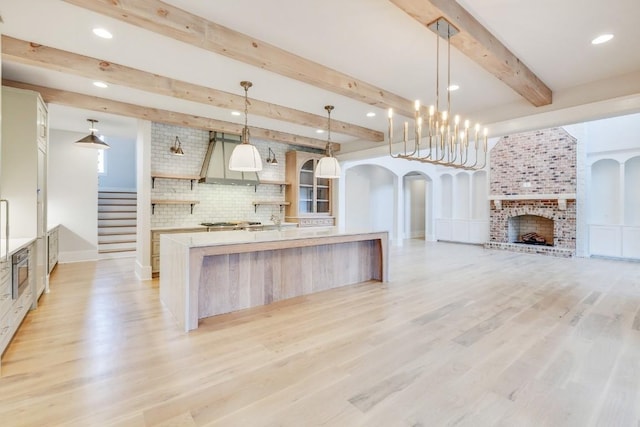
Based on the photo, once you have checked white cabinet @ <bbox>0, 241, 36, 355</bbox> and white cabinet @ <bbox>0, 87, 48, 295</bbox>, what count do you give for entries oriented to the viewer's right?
2

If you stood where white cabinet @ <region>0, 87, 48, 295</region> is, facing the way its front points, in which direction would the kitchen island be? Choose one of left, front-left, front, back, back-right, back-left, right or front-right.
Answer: front-right

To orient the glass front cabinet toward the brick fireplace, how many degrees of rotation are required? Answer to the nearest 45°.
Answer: approximately 45° to its left

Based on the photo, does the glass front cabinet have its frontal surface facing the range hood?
no

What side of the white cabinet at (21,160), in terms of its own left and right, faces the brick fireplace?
front

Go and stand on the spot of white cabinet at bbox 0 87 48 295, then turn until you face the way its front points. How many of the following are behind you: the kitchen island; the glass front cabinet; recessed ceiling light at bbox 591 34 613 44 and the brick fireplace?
0

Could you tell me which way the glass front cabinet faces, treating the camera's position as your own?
facing the viewer and to the right of the viewer

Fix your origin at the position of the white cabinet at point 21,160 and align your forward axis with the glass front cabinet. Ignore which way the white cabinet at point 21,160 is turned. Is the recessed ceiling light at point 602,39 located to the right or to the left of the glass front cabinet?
right

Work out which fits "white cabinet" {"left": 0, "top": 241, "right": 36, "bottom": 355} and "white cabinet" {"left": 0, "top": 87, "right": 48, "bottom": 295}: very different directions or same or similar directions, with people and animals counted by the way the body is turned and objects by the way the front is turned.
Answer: same or similar directions

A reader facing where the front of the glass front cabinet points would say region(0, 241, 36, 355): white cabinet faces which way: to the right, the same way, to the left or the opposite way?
to the left

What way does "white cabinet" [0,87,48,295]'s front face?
to the viewer's right

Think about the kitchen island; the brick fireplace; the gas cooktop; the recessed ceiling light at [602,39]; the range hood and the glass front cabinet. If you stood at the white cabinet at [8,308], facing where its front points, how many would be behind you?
0

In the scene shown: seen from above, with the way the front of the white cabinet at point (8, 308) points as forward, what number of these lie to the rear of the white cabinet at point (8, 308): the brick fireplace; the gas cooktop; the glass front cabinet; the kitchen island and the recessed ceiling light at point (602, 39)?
0

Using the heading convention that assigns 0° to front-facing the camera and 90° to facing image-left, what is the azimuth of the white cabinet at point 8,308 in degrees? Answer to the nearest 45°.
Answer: approximately 270°

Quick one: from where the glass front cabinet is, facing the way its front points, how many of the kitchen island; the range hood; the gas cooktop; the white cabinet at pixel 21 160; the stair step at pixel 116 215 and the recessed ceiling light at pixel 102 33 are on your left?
0

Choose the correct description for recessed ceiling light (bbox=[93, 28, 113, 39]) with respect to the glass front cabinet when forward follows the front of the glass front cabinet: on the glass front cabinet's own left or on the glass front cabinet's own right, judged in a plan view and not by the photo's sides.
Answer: on the glass front cabinet's own right
